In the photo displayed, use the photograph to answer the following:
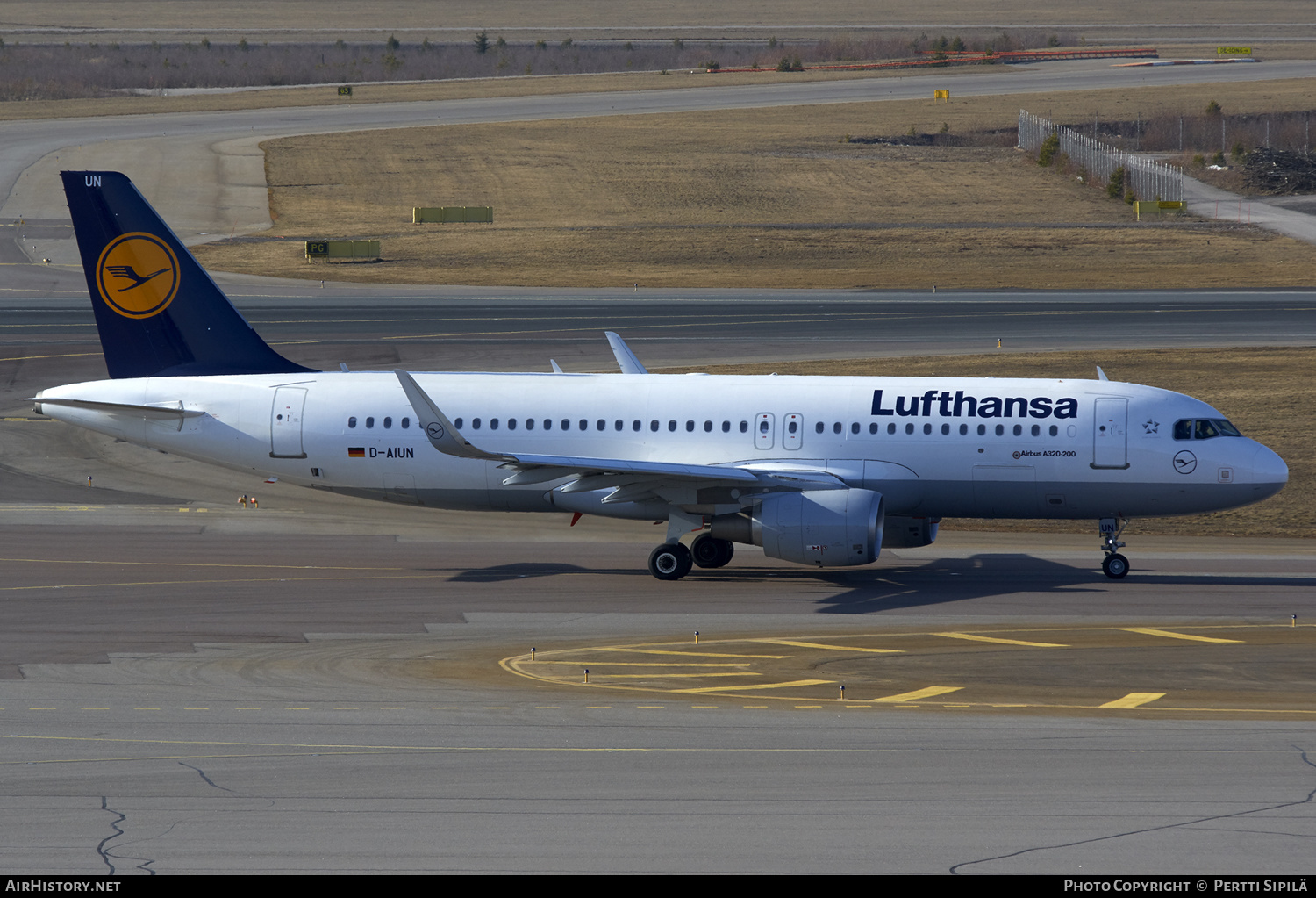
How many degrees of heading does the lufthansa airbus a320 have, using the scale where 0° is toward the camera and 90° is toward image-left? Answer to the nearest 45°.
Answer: approximately 270°
